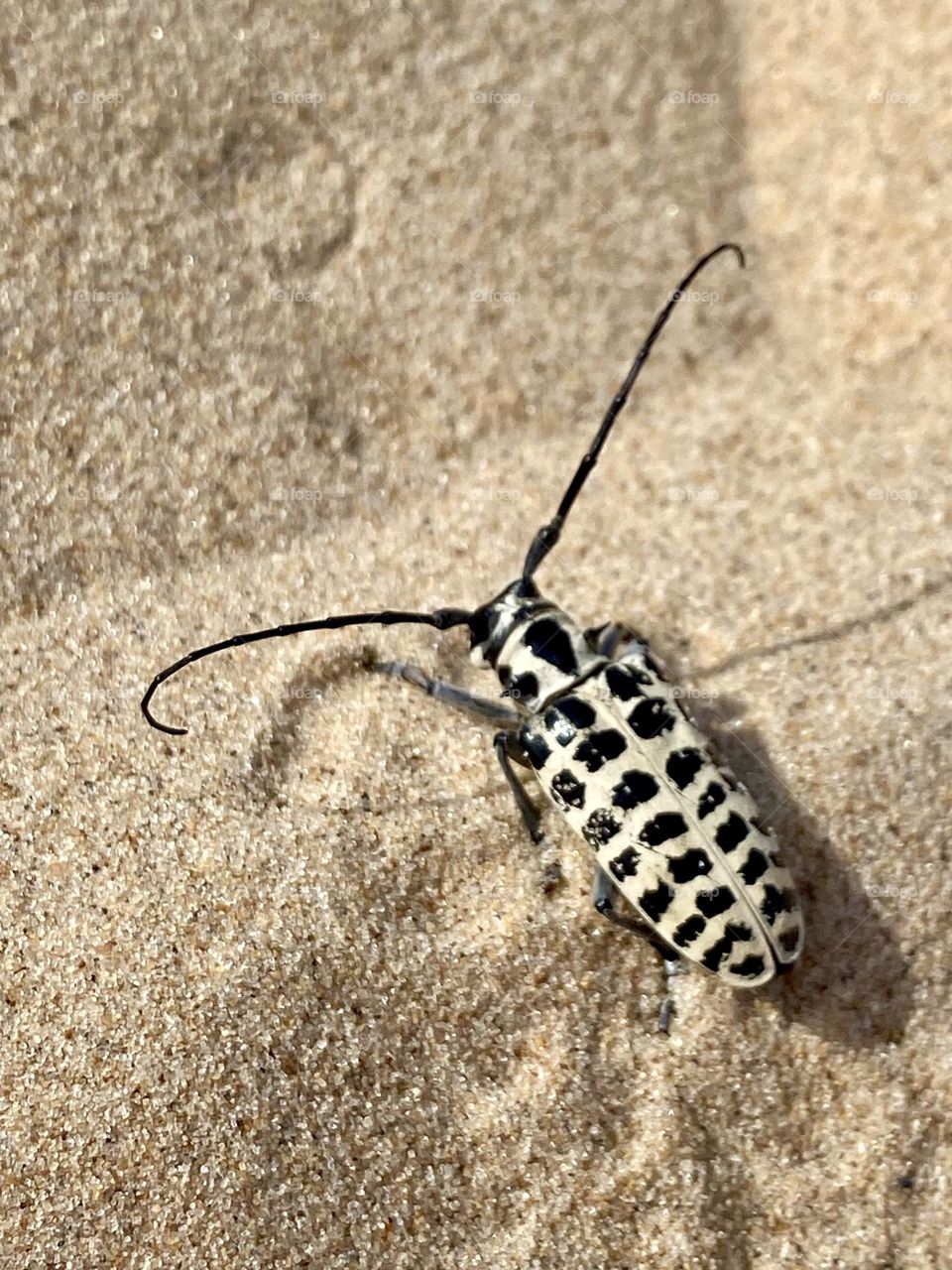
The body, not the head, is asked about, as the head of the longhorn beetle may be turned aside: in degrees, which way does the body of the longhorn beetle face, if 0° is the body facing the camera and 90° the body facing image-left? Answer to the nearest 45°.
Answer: approximately 135°
